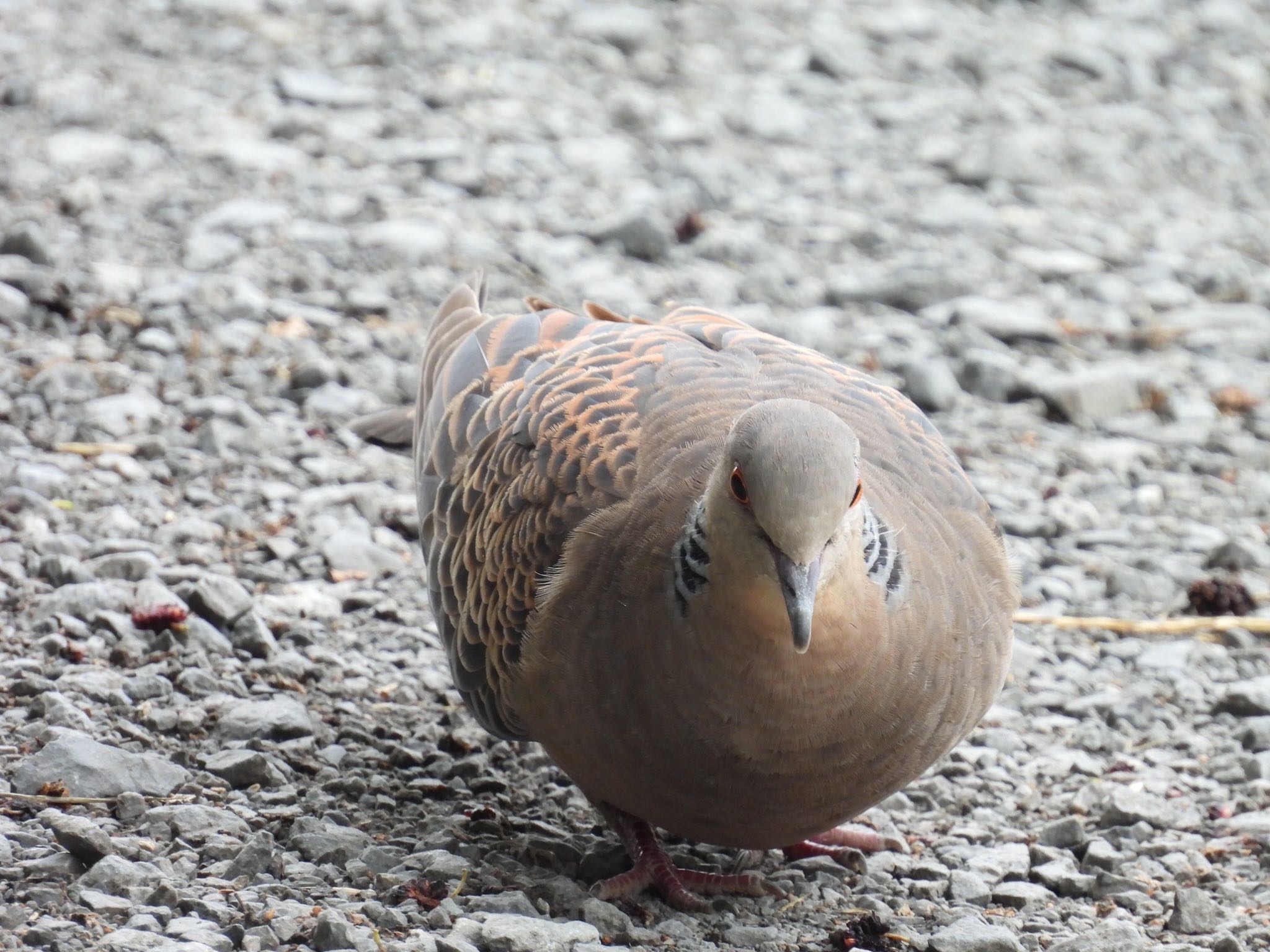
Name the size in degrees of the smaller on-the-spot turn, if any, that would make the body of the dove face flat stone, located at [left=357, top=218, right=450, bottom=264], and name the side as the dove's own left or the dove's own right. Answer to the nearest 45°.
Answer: approximately 135° to the dove's own left

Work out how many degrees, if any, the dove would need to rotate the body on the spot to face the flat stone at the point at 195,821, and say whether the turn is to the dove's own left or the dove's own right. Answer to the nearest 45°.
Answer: approximately 135° to the dove's own right

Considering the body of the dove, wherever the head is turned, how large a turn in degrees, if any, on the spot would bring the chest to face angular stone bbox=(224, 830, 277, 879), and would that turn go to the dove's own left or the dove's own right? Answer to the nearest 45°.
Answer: approximately 135° to the dove's own right

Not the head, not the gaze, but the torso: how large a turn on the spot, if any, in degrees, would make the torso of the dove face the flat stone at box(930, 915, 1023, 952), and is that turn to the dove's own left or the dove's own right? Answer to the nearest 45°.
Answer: approximately 45° to the dove's own left

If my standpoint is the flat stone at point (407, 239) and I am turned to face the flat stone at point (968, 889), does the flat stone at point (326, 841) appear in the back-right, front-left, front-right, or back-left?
front-right

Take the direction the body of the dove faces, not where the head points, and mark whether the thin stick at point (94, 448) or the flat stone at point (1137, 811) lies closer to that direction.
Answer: the flat stone

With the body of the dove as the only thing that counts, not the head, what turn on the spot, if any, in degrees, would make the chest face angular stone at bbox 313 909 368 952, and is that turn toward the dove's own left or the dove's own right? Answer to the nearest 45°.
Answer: approximately 90° to the dove's own right

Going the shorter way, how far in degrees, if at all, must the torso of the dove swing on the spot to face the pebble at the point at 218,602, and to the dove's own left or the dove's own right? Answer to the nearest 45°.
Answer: approximately 180°

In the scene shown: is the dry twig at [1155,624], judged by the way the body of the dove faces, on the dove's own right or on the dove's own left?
on the dove's own left

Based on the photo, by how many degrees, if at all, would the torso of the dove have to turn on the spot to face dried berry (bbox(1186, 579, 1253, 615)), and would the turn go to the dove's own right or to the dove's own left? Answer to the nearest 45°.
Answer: approximately 90° to the dove's own left

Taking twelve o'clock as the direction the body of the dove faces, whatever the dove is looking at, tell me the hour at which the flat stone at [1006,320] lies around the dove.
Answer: The flat stone is roughly at 8 o'clock from the dove.

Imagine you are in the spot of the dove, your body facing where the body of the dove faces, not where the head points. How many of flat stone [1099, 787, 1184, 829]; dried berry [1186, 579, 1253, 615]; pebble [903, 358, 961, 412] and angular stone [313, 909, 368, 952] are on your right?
1
